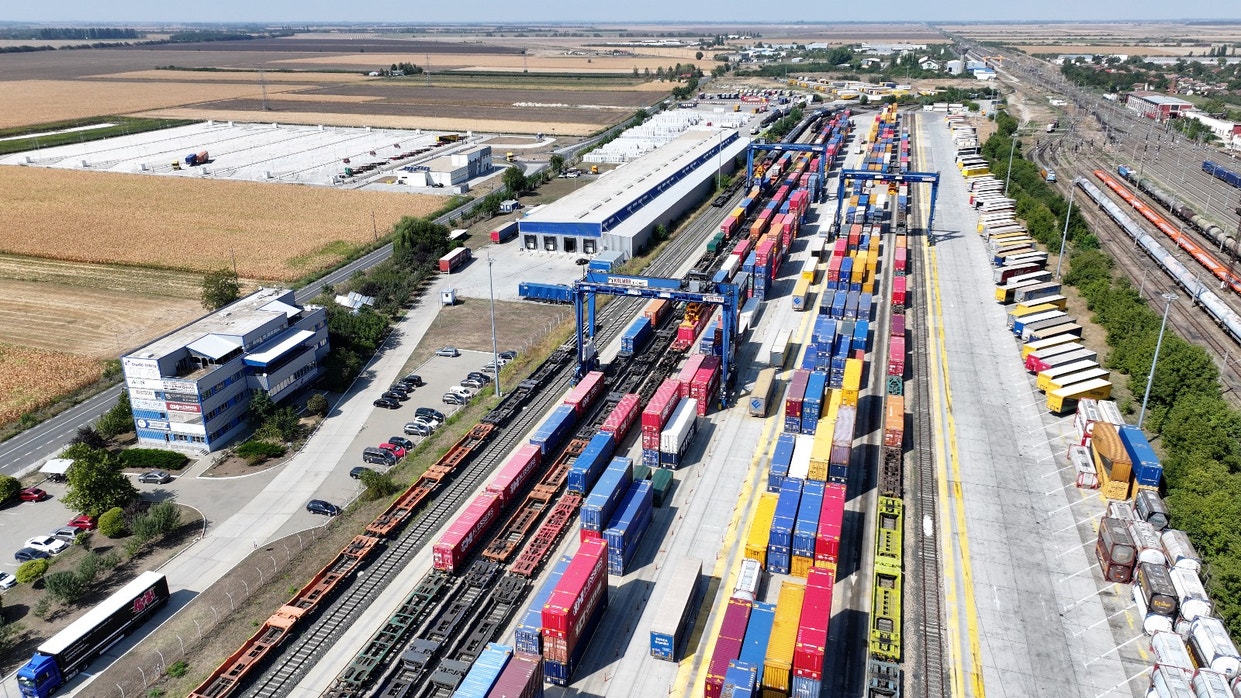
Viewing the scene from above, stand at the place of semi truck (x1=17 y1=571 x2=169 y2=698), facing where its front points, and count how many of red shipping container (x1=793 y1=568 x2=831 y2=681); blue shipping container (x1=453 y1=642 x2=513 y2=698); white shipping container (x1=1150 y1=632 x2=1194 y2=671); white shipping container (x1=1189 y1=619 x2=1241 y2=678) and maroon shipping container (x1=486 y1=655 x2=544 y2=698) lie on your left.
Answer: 5

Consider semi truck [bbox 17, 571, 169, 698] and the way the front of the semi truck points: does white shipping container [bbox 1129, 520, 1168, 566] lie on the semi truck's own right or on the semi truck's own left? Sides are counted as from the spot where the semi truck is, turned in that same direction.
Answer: on the semi truck's own left

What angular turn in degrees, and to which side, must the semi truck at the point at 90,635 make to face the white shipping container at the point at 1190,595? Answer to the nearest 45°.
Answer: approximately 90° to its left

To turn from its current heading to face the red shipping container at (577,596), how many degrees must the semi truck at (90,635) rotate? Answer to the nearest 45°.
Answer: approximately 90° to its left

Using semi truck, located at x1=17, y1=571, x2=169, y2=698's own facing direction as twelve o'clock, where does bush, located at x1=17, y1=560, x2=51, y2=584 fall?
The bush is roughly at 4 o'clock from the semi truck.

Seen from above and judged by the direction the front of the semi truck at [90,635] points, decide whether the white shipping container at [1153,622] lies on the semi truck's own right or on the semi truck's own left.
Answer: on the semi truck's own left

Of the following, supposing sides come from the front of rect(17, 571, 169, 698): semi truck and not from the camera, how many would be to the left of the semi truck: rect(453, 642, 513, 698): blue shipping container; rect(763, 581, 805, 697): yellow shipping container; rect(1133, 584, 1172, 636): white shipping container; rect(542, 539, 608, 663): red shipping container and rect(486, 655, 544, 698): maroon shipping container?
5

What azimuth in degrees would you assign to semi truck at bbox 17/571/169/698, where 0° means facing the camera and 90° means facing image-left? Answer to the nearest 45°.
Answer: approximately 45°

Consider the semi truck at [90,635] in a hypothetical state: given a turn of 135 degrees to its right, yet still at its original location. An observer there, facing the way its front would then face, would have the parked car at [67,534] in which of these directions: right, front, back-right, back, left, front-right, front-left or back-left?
front

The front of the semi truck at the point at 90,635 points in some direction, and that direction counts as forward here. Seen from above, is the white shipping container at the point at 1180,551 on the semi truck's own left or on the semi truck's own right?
on the semi truck's own left

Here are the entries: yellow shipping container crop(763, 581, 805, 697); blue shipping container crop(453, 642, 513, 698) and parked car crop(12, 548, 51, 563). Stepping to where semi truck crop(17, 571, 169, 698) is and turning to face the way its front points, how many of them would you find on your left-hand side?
2

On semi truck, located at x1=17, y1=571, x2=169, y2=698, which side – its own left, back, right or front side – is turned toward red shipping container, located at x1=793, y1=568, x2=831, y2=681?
left

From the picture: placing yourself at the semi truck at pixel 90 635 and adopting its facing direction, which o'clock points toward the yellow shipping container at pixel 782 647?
The yellow shipping container is roughly at 9 o'clock from the semi truck.

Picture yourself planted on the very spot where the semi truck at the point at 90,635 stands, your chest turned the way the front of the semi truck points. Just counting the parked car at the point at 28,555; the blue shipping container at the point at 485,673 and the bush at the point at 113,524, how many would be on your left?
1

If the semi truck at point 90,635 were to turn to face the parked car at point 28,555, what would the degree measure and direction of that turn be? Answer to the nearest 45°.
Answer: approximately 135° to its right

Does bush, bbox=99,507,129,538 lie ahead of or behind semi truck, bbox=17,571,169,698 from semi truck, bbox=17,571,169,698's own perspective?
behind
